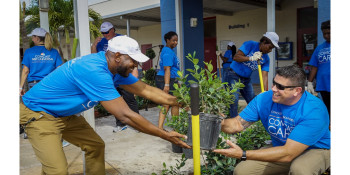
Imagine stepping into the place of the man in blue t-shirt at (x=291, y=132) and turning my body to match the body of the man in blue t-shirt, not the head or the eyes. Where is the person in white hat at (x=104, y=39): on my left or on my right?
on my right

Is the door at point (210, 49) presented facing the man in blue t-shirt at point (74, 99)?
yes

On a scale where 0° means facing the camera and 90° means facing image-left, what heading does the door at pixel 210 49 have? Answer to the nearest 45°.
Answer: approximately 0°

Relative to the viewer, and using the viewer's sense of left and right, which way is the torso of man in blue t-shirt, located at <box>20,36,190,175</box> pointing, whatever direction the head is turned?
facing to the right of the viewer
